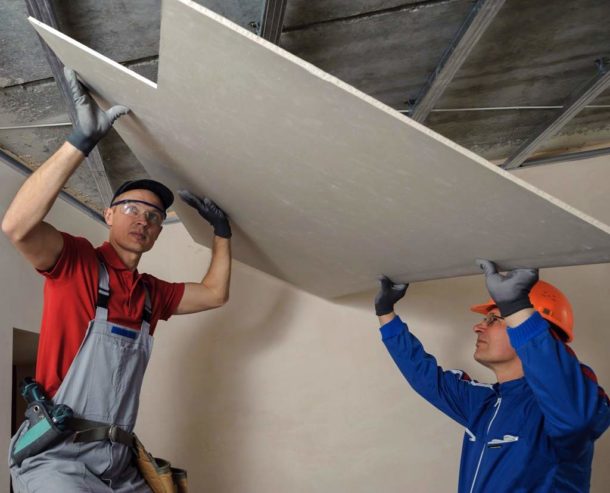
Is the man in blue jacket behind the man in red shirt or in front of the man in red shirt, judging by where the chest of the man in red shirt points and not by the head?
in front

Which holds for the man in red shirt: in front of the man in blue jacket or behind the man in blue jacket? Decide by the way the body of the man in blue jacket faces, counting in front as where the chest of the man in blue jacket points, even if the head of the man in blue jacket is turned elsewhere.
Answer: in front

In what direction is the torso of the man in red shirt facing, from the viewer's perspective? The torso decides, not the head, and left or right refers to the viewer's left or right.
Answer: facing the viewer and to the right of the viewer

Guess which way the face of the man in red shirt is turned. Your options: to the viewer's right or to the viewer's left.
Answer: to the viewer's right

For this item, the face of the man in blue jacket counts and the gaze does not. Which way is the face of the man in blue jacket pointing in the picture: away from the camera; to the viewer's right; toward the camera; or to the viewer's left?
to the viewer's left

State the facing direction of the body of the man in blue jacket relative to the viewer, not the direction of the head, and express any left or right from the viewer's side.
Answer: facing the viewer and to the left of the viewer

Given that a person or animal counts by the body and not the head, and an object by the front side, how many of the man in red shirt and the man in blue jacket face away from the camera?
0
